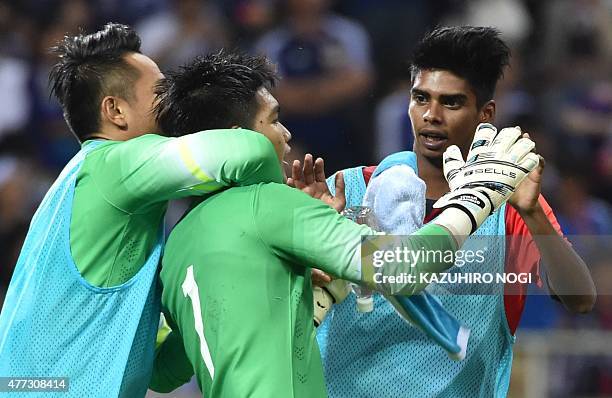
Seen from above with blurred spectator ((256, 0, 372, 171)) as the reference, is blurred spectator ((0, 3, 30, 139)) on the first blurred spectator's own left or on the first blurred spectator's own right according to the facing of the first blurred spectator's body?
on the first blurred spectator's own right

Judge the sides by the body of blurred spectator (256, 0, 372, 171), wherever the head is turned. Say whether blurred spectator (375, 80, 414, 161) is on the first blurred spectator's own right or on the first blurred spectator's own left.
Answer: on the first blurred spectator's own left

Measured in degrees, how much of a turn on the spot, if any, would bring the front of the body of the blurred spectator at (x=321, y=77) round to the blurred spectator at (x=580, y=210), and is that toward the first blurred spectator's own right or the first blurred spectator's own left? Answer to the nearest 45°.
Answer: approximately 90° to the first blurred spectator's own left

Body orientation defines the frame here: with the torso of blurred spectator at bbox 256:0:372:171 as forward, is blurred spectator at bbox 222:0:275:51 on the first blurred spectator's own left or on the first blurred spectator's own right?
on the first blurred spectator's own right

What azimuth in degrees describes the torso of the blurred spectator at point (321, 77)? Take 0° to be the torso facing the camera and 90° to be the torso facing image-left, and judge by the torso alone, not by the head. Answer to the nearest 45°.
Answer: approximately 0°

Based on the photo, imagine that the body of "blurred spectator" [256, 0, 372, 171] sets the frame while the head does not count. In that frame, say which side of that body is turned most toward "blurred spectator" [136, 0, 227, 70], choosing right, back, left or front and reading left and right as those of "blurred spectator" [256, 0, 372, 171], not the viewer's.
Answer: right

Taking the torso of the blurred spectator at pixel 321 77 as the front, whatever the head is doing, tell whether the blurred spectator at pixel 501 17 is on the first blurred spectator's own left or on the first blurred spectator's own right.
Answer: on the first blurred spectator's own left
